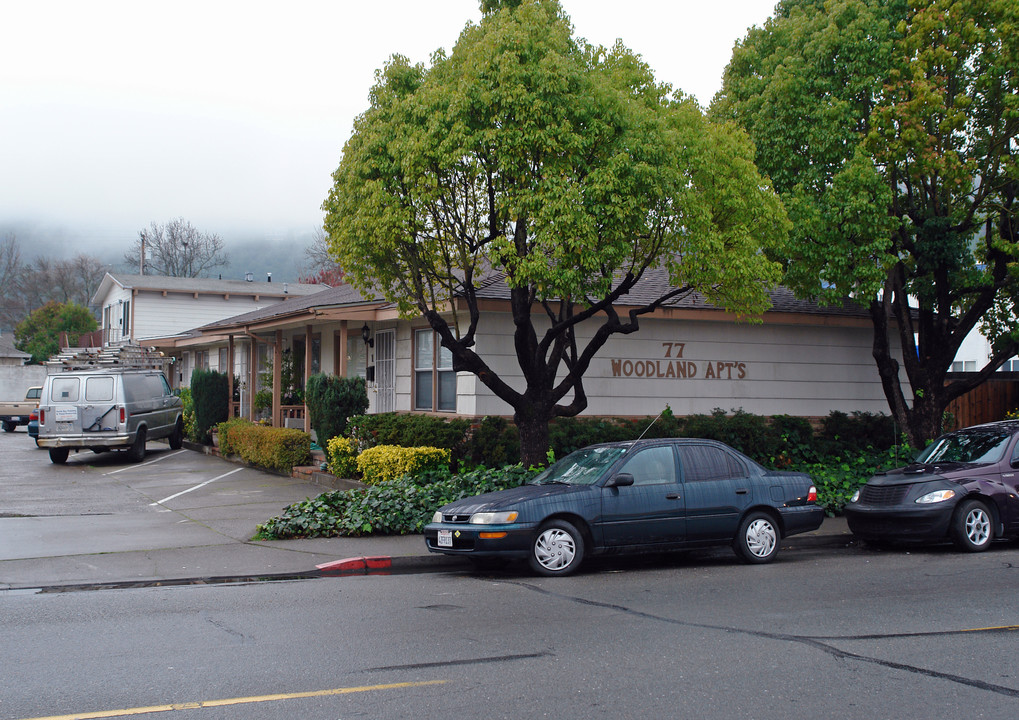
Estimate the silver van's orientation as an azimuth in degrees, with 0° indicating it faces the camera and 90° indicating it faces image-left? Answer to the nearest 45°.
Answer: approximately 225°

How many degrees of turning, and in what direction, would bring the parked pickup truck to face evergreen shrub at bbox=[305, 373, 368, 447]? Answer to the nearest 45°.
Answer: approximately 135° to its right

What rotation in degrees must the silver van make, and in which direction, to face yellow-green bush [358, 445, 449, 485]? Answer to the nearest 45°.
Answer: approximately 90° to its right

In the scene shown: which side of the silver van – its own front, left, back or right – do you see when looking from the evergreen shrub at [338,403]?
right

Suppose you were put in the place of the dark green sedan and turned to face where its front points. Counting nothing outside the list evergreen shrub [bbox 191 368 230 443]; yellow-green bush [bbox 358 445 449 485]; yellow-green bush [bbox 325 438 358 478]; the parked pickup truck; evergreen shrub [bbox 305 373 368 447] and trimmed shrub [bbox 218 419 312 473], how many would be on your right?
6

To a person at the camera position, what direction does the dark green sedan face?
facing the viewer and to the left of the viewer

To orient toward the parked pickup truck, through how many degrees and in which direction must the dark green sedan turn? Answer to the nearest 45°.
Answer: approximately 90° to its right

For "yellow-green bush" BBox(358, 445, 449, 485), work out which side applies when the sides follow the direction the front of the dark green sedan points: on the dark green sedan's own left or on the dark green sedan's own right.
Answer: on the dark green sedan's own right

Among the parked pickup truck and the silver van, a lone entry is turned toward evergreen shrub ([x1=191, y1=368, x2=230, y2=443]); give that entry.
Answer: the silver van
